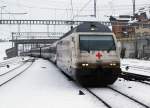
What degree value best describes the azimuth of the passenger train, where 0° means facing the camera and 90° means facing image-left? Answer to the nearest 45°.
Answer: approximately 315°

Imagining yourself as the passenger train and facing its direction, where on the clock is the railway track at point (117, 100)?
The railway track is roughly at 1 o'clock from the passenger train.
